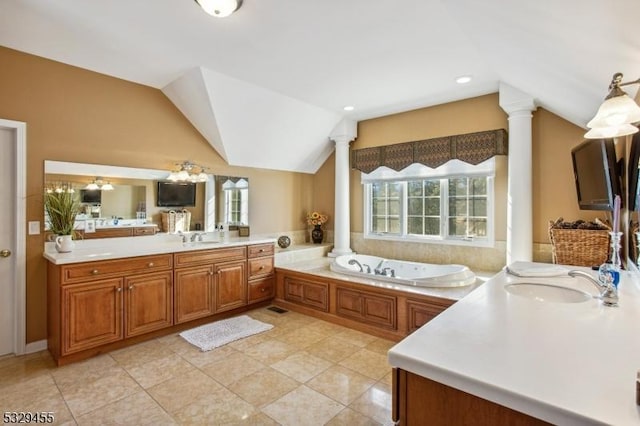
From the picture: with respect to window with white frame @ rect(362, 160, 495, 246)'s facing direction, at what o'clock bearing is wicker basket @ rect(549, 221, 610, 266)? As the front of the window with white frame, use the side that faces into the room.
The wicker basket is roughly at 9 o'clock from the window with white frame.

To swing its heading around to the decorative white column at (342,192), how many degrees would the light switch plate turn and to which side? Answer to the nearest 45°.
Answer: approximately 90° to its left

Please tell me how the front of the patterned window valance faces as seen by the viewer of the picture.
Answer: facing the viewer and to the left of the viewer

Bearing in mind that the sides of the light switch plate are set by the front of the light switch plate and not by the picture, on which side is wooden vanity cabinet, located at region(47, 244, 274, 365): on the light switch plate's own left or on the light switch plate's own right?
on the light switch plate's own left

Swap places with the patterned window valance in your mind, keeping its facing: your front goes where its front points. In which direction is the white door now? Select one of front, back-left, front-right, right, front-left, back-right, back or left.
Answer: front

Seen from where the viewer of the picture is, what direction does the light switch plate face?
facing the viewer
